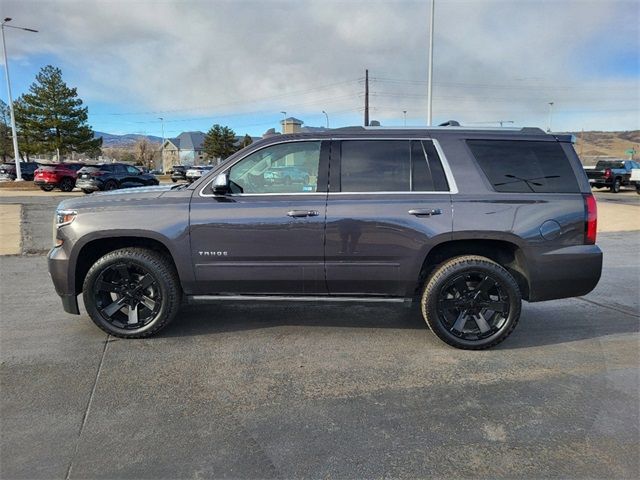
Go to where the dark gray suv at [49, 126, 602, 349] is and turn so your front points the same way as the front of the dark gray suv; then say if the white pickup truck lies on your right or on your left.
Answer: on your right

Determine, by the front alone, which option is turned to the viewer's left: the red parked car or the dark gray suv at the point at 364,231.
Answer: the dark gray suv

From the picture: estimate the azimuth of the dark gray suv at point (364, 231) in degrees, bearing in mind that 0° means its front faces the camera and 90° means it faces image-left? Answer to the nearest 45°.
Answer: approximately 90°

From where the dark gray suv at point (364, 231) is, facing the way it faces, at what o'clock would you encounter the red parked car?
The red parked car is roughly at 2 o'clock from the dark gray suv.

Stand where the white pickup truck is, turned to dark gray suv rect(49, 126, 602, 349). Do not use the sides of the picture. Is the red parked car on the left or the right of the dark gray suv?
right

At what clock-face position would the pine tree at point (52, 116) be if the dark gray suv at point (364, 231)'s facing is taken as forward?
The pine tree is roughly at 2 o'clock from the dark gray suv.

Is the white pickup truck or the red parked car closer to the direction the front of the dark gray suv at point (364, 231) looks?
the red parked car

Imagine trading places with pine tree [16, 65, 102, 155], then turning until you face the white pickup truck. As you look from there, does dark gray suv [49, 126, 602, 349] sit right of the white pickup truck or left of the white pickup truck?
right
